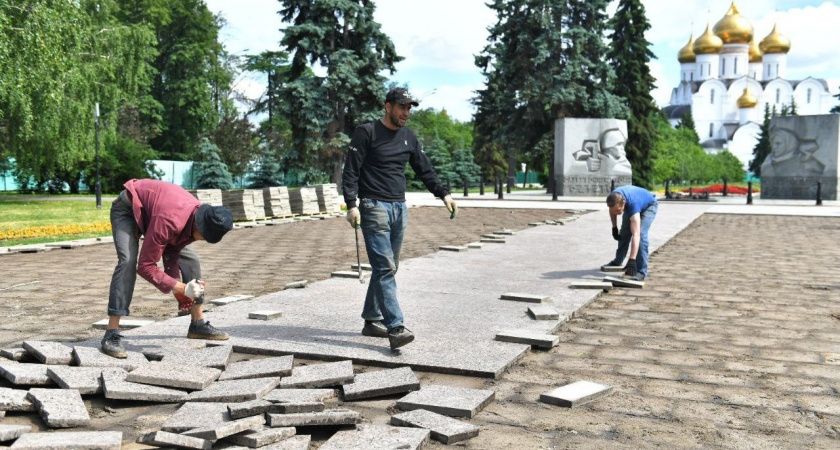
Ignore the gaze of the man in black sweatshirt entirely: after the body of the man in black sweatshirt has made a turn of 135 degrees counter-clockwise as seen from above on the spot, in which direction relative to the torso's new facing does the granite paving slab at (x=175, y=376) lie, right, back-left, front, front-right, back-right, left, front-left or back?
back-left

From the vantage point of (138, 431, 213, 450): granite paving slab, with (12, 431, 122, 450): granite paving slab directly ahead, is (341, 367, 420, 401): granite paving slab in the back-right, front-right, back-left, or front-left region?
back-right

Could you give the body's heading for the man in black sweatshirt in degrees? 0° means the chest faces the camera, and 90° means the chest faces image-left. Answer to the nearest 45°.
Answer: approximately 315°

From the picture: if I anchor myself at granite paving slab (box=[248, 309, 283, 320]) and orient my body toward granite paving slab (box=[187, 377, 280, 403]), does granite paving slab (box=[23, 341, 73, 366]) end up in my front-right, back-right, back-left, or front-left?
front-right

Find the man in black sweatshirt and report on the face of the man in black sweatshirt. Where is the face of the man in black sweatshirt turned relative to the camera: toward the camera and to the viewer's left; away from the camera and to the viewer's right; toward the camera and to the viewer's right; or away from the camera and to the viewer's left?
toward the camera and to the viewer's right

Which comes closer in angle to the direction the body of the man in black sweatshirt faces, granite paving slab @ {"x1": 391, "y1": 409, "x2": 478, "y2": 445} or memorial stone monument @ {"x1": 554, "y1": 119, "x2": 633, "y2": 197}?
the granite paving slab

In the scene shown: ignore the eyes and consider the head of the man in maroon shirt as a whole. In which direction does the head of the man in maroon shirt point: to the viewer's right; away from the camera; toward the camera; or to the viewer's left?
to the viewer's right

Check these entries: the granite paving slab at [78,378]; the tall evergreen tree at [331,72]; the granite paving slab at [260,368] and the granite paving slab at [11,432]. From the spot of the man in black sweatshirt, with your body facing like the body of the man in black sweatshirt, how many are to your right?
3

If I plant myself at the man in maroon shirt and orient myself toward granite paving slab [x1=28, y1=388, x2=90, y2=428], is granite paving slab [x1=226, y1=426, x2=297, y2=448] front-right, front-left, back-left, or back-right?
front-left

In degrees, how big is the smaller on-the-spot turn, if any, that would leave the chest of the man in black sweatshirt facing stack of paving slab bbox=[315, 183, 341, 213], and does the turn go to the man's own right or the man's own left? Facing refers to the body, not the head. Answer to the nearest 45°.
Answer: approximately 135° to the man's own left

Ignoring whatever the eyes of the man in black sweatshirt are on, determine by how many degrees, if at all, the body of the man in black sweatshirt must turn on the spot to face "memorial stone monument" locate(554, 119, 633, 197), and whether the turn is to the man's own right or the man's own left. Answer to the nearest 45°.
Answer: approximately 135° to the man's own left

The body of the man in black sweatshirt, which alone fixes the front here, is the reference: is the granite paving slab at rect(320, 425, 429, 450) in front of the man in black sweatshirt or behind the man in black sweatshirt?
in front

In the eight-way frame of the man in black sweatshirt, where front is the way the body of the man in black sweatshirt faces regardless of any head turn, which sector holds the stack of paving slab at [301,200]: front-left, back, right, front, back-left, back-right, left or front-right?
back-left
